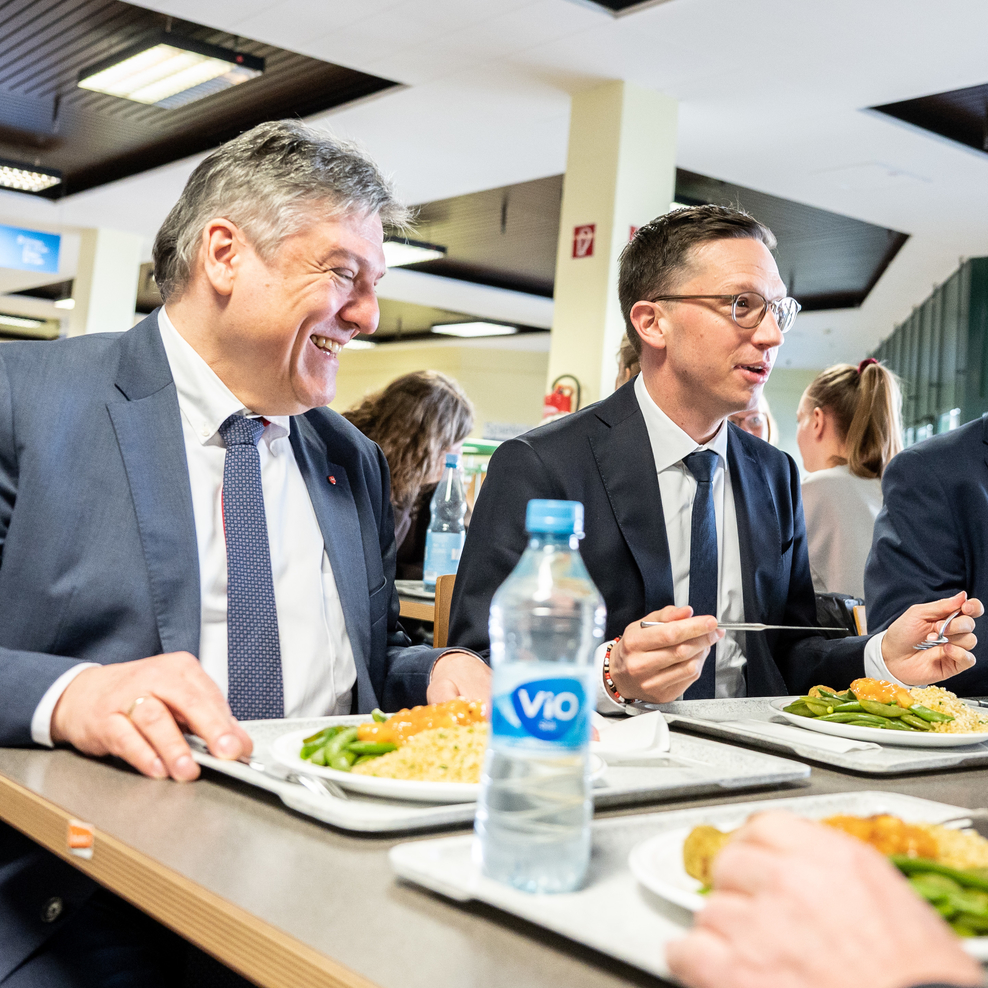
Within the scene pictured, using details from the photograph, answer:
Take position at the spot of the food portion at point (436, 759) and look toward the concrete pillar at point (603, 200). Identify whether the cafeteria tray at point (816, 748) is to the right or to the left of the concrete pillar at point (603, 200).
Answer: right

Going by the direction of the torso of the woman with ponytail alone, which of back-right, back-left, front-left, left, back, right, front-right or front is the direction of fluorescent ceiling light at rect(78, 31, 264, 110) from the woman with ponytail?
front-left

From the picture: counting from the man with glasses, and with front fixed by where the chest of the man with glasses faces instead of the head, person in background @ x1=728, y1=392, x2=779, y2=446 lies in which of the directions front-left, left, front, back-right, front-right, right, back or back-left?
back-left

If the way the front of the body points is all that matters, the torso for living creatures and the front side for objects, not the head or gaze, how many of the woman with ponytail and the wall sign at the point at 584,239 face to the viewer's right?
0

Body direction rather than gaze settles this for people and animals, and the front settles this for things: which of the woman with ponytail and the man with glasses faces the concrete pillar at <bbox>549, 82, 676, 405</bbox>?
the woman with ponytail

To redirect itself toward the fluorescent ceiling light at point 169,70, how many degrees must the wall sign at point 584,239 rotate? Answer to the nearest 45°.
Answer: approximately 45° to its right

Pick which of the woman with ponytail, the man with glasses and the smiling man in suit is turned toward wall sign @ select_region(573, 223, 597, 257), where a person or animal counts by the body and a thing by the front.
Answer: the woman with ponytail
